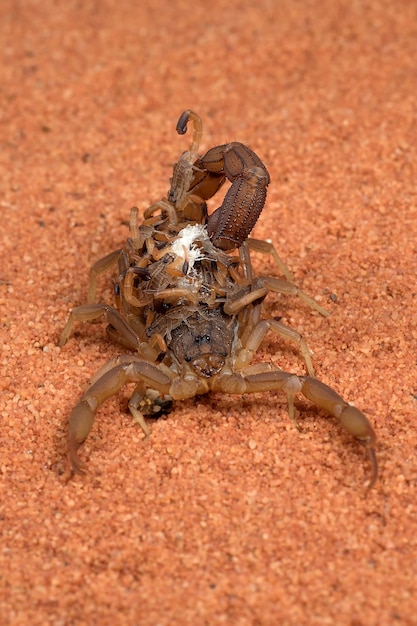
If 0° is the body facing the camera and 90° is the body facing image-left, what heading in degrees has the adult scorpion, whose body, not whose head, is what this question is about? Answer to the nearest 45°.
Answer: approximately 0°
